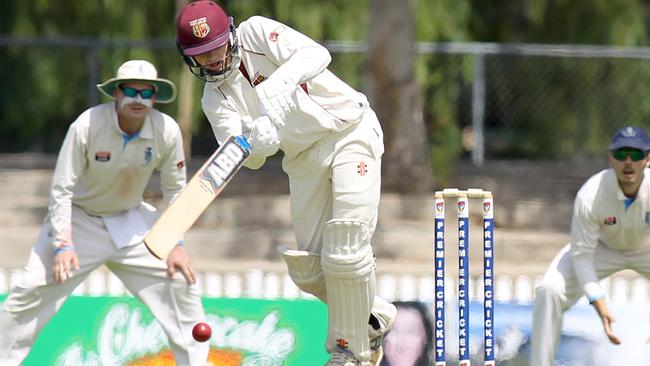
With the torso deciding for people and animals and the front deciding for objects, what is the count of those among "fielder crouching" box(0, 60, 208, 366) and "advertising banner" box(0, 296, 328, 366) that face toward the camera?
2

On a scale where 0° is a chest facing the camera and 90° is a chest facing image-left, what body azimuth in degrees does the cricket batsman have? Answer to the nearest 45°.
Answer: approximately 45°

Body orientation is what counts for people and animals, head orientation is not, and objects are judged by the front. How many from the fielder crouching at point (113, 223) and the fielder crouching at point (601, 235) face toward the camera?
2

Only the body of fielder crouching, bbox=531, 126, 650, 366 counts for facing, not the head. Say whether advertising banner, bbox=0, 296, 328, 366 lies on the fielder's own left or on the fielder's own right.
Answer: on the fielder's own right

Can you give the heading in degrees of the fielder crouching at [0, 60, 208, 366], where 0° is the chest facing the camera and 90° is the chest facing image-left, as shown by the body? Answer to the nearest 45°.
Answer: approximately 0°

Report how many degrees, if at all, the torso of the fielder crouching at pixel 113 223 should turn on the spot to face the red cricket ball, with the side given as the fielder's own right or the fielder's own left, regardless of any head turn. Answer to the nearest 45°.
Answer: approximately 45° to the fielder's own left

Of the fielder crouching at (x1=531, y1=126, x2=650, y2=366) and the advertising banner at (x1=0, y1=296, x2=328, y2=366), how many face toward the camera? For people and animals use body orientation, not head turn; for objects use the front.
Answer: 2

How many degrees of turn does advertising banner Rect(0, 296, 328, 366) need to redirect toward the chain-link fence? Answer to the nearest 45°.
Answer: approximately 135° to its left
